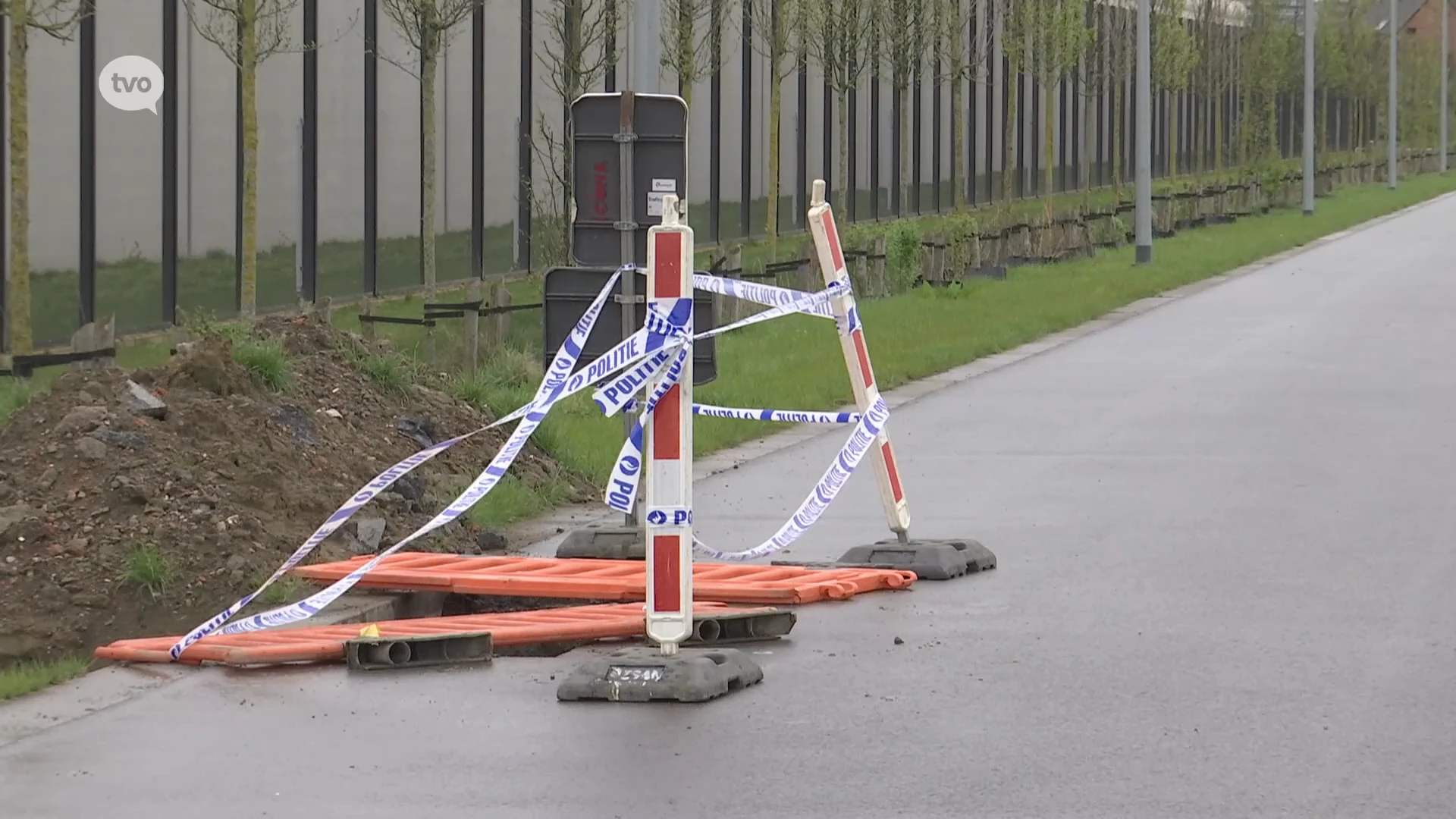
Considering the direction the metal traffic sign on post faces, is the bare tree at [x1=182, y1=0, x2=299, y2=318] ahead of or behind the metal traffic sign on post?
ahead

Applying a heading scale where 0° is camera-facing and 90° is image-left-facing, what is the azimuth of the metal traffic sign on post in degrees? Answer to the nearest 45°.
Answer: approximately 180°

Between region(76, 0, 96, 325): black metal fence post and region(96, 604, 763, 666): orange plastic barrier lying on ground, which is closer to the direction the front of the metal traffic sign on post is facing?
the black metal fence post

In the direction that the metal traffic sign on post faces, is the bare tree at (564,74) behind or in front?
in front

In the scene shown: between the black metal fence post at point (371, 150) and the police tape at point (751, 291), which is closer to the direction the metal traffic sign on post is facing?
the black metal fence post

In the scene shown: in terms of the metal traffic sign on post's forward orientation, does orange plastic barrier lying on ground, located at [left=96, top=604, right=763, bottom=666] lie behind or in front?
behind

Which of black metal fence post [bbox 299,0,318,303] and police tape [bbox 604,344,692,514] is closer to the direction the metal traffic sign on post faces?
the black metal fence post

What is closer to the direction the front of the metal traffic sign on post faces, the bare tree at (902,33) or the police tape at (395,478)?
the bare tree

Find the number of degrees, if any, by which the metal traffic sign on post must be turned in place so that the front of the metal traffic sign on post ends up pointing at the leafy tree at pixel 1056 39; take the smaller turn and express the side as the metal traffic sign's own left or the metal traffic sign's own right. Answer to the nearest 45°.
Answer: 0° — it already faces it

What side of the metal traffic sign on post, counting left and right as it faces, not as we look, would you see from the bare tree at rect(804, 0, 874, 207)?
front

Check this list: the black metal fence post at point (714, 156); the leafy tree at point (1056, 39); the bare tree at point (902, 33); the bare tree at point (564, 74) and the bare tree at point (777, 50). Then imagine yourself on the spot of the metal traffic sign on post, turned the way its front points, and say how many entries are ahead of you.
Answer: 5

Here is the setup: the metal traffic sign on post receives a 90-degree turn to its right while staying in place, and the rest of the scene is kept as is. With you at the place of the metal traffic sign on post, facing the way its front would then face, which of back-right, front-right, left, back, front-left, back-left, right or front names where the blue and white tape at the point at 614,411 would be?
right
